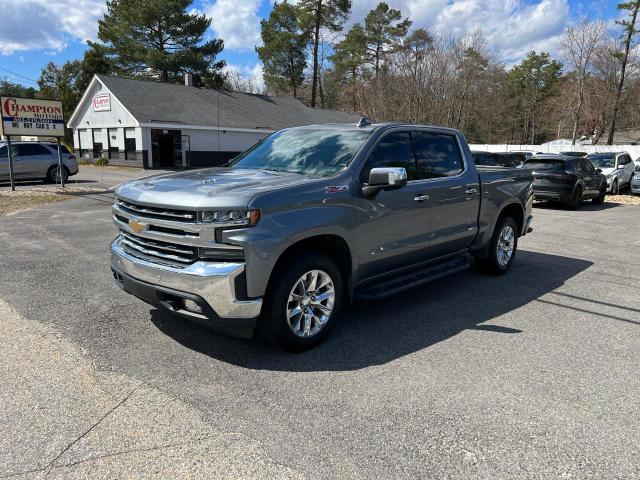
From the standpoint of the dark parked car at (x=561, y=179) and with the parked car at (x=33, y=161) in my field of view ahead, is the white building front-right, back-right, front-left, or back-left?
front-right

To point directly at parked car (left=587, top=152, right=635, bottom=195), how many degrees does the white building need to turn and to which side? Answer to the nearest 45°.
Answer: approximately 90° to its left

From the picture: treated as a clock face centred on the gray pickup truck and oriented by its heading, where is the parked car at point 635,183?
The parked car is roughly at 6 o'clock from the gray pickup truck.

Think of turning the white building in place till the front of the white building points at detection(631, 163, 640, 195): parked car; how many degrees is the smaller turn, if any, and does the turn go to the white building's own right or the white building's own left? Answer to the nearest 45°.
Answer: approximately 90° to the white building's own left

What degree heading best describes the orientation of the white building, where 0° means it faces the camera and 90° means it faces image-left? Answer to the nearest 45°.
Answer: approximately 45°

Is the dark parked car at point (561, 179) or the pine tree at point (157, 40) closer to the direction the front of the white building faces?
the dark parked car

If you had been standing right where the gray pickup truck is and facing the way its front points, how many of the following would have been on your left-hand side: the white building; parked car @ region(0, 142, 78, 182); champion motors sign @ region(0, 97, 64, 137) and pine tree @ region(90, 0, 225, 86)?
0

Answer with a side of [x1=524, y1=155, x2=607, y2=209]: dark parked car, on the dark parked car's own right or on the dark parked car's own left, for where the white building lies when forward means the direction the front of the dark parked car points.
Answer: on the dark parked car's own left

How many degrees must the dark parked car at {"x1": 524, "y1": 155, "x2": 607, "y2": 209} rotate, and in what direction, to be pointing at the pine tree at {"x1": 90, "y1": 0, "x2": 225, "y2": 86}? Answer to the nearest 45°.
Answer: approximately 90° to its left

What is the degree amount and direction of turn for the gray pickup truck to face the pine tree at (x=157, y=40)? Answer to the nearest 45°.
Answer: approximately 135° to its right

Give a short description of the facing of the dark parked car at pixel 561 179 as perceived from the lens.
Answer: facing away from the viewer and to the right of the viewer

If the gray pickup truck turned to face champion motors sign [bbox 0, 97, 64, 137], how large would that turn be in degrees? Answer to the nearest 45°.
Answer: approximately 90° to its right

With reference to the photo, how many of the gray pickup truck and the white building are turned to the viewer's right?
0

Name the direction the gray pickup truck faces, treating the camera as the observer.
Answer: facing the viewer and to the left of the viewer

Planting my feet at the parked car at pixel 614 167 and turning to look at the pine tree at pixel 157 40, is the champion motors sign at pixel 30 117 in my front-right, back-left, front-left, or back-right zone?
front-left

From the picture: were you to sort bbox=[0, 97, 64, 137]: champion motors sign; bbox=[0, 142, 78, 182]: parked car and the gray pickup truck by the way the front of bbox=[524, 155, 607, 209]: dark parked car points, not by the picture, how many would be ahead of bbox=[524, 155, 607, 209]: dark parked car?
0
